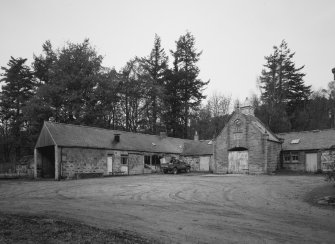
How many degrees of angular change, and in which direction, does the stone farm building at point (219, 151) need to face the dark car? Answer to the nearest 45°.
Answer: approximately 45° to its right

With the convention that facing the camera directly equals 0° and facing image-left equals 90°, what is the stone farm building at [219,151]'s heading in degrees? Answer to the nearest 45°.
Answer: approximately 0°
